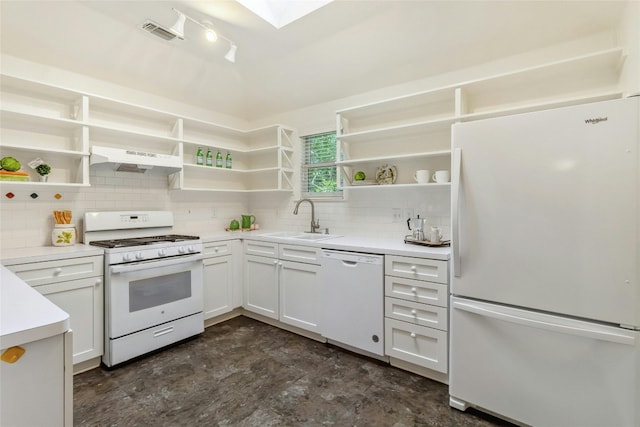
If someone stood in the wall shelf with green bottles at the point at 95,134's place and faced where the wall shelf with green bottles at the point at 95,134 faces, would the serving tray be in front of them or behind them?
in front

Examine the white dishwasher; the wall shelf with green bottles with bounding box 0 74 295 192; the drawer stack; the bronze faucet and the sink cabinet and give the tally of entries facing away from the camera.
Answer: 0

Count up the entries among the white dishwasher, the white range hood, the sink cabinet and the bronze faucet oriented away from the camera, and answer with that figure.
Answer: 0

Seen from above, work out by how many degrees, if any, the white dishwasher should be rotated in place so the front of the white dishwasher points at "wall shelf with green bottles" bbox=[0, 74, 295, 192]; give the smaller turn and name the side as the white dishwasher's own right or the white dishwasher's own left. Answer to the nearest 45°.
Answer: approximately 45° to the white dishwasher's own right

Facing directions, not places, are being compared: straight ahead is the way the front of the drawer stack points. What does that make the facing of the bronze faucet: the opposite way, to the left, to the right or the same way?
the same way

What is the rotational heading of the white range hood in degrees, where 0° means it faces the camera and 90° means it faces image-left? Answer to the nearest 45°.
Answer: approximately 315°

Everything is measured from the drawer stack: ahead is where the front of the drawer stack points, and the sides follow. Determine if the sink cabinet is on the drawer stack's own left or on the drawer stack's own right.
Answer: on the drawer stack's own right

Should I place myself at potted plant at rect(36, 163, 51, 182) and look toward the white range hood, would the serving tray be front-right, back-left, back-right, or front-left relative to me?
front-right

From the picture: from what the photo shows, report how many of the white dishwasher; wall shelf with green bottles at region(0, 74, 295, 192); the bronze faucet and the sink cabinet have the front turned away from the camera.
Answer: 0

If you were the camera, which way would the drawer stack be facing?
facing the viewer and to the left of the viewer

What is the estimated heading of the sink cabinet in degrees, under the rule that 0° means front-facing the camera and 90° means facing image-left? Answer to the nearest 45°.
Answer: approximately 45°

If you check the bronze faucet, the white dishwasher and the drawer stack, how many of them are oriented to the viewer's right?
0

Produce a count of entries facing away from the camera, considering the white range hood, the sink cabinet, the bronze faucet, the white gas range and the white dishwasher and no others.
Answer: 0

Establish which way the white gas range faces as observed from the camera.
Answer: facing the viewer and to the right of the viewer

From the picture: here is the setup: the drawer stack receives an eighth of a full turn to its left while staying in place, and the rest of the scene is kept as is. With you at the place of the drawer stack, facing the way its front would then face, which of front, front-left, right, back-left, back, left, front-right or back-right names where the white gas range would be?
right

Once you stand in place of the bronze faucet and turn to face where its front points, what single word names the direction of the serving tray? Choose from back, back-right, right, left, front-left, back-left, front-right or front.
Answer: left

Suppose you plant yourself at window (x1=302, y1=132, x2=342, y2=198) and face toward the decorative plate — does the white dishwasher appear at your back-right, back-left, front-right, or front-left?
front-right
